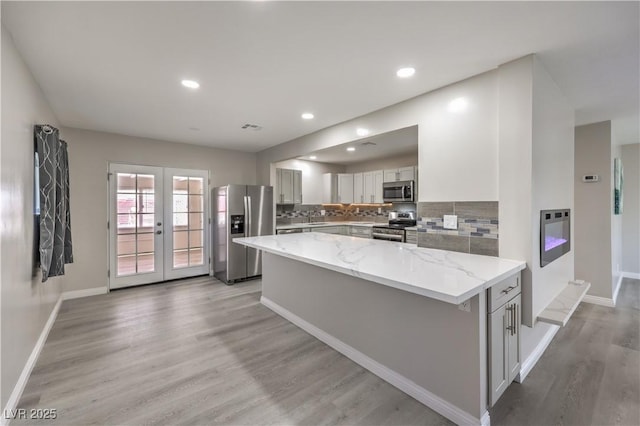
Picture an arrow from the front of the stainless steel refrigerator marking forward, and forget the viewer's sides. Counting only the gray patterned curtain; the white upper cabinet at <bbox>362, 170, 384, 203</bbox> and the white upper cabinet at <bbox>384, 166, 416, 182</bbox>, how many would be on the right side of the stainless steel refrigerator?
1

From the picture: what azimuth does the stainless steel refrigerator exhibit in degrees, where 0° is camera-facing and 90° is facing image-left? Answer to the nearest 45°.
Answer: approximately 315°

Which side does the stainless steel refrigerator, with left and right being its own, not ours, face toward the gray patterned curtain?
right

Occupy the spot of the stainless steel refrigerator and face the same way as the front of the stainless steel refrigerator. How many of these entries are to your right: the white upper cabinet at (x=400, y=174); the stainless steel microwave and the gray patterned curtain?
1

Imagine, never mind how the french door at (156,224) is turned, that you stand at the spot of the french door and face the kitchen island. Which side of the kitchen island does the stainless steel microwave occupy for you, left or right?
left

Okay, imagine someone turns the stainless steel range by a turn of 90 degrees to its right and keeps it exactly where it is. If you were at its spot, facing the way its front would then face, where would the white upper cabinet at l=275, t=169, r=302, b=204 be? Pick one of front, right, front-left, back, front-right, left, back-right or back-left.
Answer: front-left

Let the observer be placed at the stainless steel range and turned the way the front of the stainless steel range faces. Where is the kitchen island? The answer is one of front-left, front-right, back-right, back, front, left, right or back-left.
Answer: front-left

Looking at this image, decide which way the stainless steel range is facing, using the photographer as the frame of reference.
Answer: facing the viewer and to the left of the viewer

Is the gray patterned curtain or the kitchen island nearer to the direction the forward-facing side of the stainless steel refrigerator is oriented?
the kitchen island

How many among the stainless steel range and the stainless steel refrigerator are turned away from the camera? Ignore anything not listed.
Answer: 0

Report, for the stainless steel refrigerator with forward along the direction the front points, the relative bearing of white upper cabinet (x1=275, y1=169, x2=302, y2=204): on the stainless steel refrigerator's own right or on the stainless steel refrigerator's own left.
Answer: on the stainless steel refrigerator's own left

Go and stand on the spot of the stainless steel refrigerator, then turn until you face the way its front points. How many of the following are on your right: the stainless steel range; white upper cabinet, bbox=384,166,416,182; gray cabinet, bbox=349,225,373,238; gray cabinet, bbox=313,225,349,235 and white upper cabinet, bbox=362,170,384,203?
0
